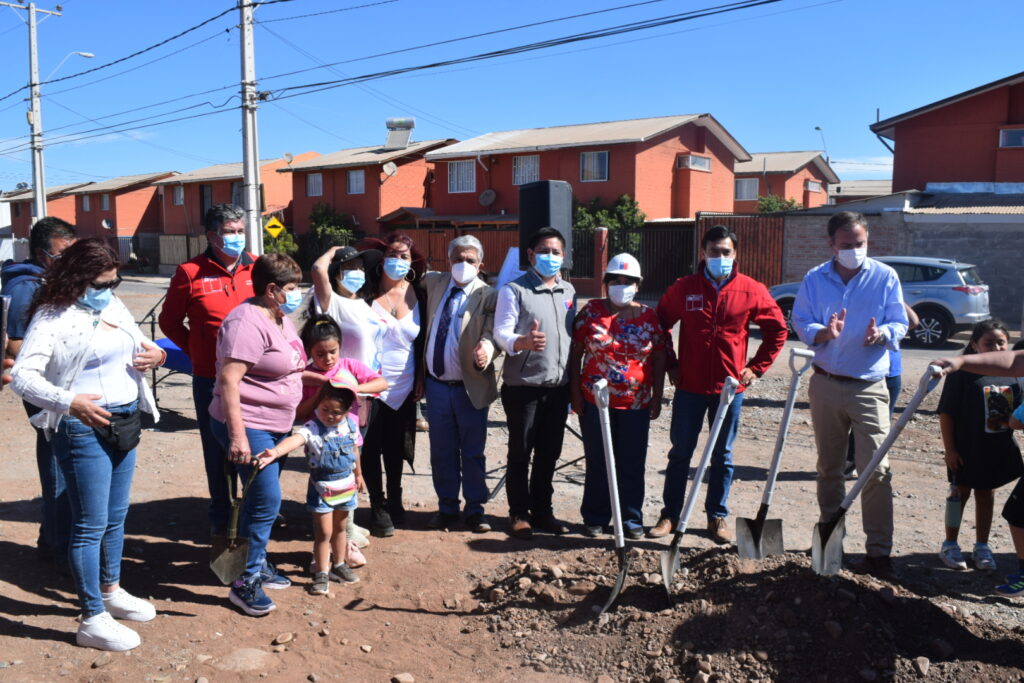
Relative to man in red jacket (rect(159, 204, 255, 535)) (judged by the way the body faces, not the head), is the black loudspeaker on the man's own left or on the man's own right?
on the man's own left

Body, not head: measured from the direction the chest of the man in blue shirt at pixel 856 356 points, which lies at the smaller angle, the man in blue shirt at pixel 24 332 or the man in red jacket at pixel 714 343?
the man in blue shirt

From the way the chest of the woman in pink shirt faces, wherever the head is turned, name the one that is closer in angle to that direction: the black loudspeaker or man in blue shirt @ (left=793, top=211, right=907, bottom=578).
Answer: the man in blue shirt

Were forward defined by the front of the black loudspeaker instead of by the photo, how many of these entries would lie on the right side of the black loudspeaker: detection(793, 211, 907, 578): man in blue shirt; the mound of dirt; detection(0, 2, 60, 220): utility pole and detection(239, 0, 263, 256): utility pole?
2

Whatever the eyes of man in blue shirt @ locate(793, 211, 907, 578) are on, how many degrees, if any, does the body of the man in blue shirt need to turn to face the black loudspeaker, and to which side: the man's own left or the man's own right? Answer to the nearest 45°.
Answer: approximately 135° to the man's own right

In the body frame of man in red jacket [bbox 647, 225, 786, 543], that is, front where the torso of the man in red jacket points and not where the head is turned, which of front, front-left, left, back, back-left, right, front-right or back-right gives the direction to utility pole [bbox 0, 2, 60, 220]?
back-right

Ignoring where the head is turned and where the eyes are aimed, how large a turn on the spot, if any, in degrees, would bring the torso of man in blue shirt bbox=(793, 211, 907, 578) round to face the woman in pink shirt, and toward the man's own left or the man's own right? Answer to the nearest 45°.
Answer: approximately 45° to the man's own right
